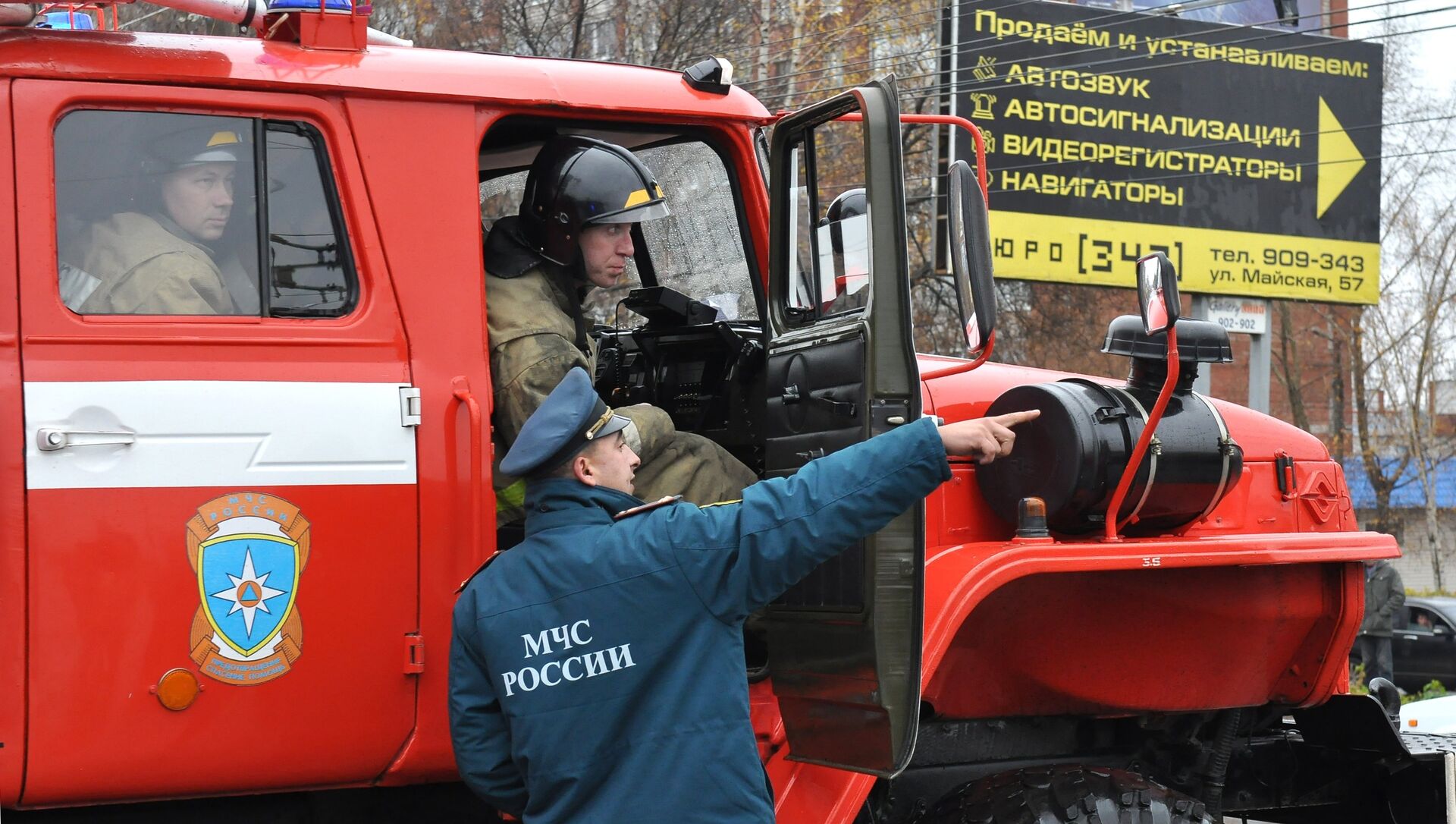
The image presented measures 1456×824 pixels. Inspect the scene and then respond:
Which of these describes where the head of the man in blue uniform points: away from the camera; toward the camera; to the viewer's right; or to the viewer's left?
to the viewer's right

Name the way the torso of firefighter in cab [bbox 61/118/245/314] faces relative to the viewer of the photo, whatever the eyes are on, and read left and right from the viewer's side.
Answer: facing to the right of the viewer

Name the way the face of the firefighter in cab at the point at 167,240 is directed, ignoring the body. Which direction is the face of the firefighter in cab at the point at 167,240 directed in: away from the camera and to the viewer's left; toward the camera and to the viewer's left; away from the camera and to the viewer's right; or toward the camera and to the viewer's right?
toward the camera and to the viewer's right

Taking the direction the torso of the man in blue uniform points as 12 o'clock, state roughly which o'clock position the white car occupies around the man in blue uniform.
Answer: The white car is roughly at 12 o'clock from the man in blue uniform.

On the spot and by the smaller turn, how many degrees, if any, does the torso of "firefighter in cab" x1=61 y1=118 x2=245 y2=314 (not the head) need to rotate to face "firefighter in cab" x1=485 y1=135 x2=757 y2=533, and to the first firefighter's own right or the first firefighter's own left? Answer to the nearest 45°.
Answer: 0° — they already face them

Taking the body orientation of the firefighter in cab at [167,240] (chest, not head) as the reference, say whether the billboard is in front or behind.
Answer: in front

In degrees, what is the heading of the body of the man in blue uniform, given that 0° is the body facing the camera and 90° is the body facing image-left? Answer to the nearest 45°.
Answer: approximately 225°

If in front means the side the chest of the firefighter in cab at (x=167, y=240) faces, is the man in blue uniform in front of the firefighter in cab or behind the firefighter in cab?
in front

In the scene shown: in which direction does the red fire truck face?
to the viewer's right

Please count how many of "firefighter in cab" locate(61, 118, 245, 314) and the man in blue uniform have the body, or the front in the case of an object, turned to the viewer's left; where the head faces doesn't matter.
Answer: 0
